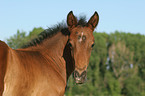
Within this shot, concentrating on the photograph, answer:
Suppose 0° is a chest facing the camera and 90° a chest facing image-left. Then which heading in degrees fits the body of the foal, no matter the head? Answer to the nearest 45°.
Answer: approximately 270°
